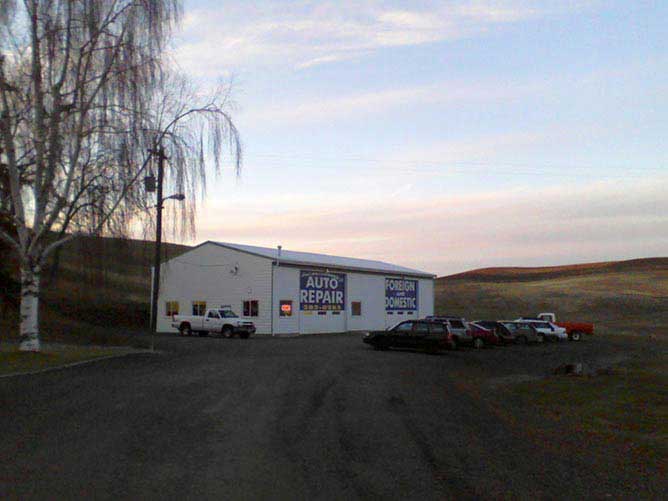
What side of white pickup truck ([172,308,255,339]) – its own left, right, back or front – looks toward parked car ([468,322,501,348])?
front

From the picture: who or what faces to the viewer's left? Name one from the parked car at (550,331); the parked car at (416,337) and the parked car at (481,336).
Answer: the parked car at (416,337)

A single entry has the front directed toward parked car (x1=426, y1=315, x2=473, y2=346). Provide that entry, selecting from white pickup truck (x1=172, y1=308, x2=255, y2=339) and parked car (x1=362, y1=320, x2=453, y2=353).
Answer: the white pickup truck

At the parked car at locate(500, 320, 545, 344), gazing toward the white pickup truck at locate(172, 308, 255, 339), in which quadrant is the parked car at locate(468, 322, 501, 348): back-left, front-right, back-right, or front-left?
front-left

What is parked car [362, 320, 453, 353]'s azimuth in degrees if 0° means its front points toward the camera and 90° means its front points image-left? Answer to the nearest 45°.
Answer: approximately 90°

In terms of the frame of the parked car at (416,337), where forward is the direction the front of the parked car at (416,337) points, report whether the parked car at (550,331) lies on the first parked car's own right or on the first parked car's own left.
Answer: on the first parked car's own right
